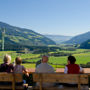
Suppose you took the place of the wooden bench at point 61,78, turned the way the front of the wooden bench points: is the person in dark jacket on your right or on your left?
on your left

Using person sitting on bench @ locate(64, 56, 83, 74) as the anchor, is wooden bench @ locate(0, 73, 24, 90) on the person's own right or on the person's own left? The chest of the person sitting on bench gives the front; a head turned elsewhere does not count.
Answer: on the person's own left

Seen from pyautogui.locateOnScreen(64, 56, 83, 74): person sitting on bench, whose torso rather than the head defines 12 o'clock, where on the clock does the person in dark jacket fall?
The person in dark jacket is roughly at 9 o'clock from the person sitting on bench.

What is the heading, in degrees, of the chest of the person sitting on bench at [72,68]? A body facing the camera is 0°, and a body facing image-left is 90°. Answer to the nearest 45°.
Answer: approximately 180°

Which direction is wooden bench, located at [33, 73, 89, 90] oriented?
away from the camera
